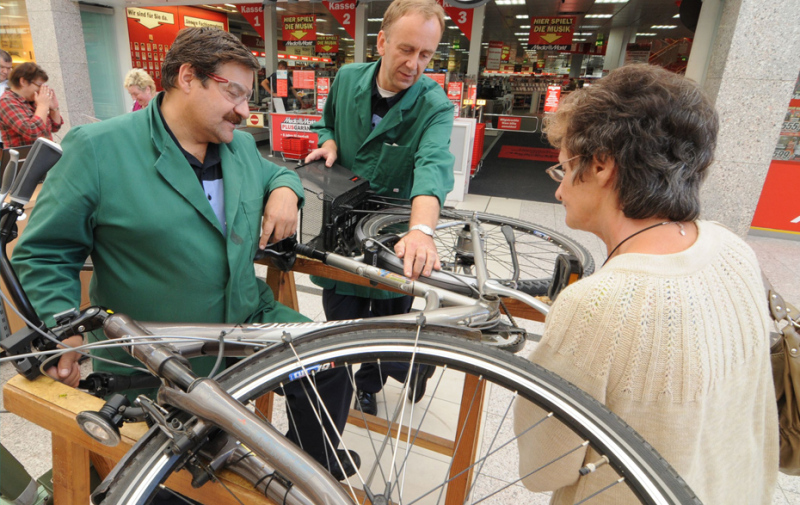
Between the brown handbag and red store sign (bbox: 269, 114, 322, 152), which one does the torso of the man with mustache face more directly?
the brown handbag

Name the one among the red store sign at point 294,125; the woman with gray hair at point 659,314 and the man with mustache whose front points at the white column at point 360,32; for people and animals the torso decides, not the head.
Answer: the woman with gray hair

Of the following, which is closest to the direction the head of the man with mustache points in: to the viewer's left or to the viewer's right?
to the viewer's right

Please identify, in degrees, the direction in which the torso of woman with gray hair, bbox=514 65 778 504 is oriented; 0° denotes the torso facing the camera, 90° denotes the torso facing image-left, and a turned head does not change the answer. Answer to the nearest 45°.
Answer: approximately 135°

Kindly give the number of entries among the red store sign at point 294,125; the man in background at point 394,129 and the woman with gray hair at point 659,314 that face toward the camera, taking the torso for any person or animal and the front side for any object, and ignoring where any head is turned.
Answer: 2

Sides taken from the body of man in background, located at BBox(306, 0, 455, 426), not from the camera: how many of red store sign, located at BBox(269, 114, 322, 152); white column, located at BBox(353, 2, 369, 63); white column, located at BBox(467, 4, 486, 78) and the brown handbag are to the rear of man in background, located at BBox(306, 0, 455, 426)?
3

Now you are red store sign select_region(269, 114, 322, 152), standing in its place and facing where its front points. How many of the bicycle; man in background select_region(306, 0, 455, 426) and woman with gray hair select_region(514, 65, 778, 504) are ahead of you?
3

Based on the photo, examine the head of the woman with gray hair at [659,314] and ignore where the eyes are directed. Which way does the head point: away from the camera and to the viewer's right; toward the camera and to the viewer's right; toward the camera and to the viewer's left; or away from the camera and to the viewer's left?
away from the camera and to the viewer's left

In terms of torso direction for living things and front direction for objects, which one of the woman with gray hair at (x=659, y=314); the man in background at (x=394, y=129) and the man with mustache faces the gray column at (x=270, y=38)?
the woman with gray hair

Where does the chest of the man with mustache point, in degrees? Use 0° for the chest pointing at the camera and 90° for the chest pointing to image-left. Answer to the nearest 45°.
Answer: approximately 315°

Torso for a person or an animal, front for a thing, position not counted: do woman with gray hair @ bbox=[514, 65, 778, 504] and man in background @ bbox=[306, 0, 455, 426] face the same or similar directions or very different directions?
very different directions

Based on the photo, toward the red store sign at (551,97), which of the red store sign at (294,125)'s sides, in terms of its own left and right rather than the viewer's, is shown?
left

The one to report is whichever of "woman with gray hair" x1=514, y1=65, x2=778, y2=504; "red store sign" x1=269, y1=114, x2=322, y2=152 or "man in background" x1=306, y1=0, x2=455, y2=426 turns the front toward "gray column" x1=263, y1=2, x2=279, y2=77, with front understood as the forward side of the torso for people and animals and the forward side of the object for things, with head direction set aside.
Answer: the woman with gray hair

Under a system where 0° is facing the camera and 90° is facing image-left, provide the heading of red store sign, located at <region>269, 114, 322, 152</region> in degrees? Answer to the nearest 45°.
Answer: approximately 0°

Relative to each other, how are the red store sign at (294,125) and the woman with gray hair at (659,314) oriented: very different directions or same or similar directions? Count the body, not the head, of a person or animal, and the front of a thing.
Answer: very different directions

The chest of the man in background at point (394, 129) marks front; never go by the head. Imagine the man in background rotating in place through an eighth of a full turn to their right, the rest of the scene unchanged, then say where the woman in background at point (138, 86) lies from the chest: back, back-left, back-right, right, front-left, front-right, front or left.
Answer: right
